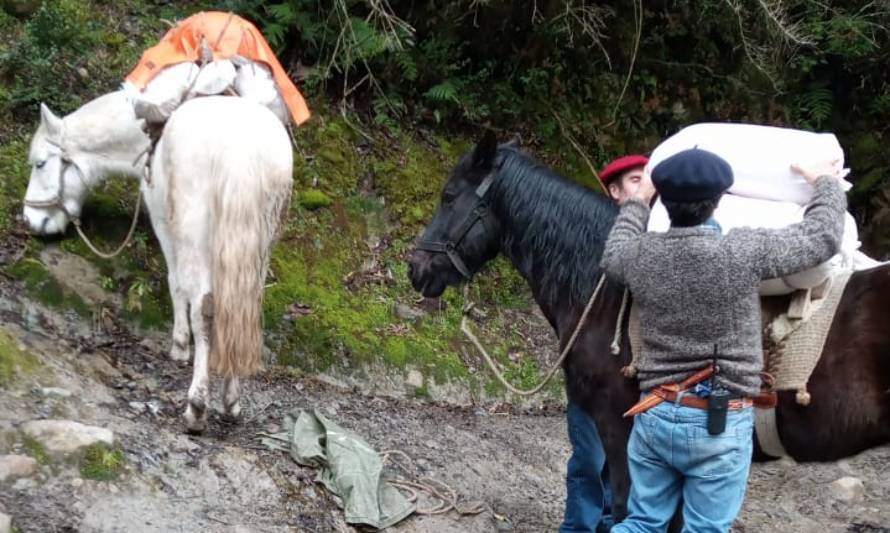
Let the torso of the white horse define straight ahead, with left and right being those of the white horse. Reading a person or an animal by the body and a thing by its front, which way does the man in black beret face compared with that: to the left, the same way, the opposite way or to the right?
the same way

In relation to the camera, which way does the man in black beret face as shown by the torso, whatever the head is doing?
away from the camera

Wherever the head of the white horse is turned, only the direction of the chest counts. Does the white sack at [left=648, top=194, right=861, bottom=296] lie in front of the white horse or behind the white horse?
behind

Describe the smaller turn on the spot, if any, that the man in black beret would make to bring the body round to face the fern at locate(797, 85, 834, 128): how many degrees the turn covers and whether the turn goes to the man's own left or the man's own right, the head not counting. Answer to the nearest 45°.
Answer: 0° — they already face it

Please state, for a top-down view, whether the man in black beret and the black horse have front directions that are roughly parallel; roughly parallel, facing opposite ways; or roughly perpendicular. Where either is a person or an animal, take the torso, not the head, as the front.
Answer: roughly perpendicular

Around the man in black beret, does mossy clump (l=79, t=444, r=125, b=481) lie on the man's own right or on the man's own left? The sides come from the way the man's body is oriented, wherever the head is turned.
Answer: on the man's own left

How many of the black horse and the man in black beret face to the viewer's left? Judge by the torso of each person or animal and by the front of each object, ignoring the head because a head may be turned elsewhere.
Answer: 1

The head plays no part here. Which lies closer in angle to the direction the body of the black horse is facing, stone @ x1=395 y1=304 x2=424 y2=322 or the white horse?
the white horse

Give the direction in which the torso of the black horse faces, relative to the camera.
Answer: to the viewer's left

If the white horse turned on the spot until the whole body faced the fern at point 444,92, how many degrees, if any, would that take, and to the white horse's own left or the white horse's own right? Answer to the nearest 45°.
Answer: approximately 90° to the white horse's own right

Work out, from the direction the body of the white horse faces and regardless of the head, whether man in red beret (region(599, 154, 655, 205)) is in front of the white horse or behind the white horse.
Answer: behind

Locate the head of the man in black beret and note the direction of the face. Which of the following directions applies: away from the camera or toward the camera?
away from the camera

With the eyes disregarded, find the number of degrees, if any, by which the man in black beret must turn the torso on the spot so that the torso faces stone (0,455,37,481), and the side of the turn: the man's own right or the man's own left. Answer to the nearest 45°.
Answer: approximately 90° to the man's own left

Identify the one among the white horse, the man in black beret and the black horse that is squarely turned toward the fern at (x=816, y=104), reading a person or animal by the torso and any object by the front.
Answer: the man in black beret

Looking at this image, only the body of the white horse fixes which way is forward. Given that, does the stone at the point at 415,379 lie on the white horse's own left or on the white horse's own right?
on the white horse's own right
